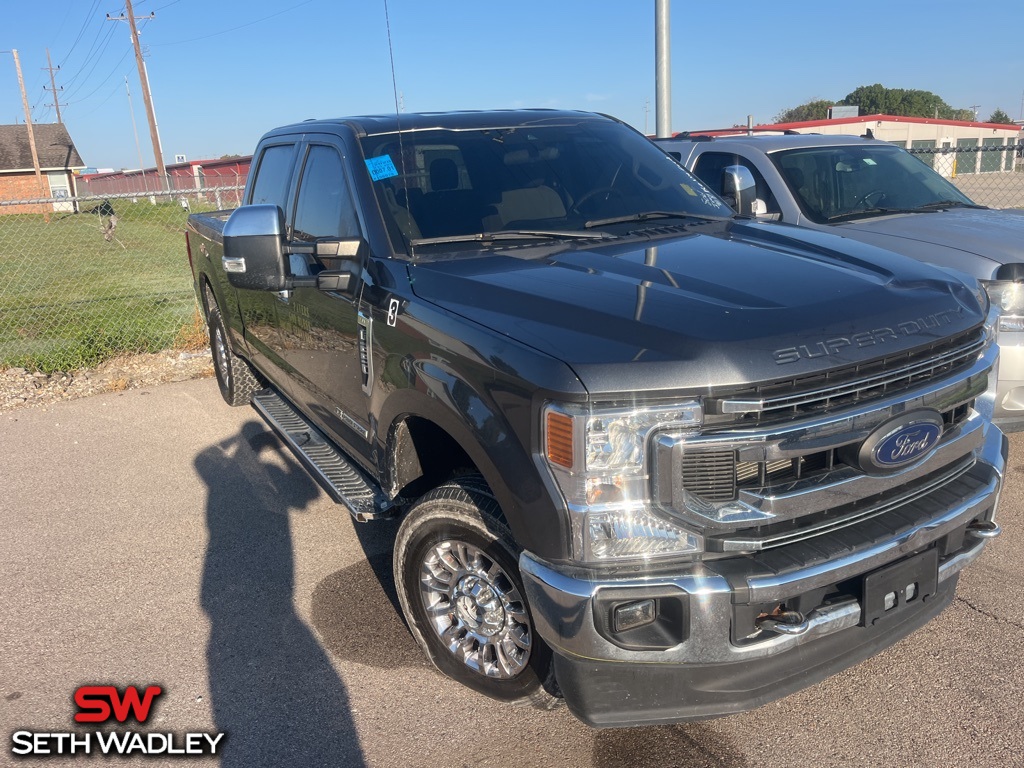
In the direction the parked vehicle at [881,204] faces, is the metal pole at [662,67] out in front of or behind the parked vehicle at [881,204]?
behind

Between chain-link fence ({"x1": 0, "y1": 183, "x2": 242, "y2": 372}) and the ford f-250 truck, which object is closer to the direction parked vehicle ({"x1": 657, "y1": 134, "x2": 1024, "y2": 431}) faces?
the ford f-250 truck

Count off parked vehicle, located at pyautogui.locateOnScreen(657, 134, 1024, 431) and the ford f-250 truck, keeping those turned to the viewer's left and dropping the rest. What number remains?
0

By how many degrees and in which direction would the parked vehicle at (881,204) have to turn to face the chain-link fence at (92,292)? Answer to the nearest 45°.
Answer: approximately 135° to its right

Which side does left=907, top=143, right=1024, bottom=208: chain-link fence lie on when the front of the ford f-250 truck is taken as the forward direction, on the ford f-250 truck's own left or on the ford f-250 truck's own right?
on the ford f-250 truck's own left

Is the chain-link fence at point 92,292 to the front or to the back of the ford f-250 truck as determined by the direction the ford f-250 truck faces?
to the back

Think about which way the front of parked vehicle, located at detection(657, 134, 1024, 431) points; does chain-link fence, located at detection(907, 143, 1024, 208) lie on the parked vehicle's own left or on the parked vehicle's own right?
on the parked vehicle's own left

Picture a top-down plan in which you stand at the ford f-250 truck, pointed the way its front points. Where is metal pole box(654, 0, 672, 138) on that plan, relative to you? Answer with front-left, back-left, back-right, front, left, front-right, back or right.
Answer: back-left

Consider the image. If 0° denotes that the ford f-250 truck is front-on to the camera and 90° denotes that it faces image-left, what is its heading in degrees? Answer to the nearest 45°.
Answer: approximately 315°
